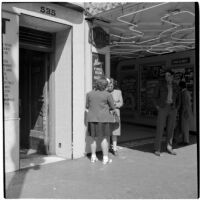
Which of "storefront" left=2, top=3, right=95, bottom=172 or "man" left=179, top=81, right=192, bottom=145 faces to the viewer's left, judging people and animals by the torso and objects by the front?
the man

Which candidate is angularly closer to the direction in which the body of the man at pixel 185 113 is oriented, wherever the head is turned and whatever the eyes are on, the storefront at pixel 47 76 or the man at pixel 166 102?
the storefront

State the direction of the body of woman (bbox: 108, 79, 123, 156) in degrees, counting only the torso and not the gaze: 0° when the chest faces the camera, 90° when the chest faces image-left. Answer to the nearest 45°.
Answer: approximately 45°

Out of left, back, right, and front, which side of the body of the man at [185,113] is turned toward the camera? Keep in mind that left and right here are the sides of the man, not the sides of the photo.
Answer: left

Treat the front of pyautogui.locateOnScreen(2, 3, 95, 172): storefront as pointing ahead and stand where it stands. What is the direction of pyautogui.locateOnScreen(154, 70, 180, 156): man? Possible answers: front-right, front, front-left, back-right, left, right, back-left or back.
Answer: front-left

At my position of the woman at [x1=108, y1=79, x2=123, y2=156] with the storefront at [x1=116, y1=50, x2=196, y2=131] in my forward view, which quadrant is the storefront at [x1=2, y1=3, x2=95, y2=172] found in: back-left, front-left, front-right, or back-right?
back-left

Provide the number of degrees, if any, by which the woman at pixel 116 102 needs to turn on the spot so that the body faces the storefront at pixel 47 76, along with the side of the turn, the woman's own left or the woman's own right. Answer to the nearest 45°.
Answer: approximately 45° to the woman's own right

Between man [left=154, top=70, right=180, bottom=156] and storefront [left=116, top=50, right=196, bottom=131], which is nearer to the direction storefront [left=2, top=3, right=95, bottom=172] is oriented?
the man

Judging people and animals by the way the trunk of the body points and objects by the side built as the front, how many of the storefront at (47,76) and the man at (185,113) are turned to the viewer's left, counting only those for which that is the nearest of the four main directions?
1

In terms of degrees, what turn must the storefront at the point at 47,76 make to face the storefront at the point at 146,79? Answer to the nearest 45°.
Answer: approximately 90° to its left
